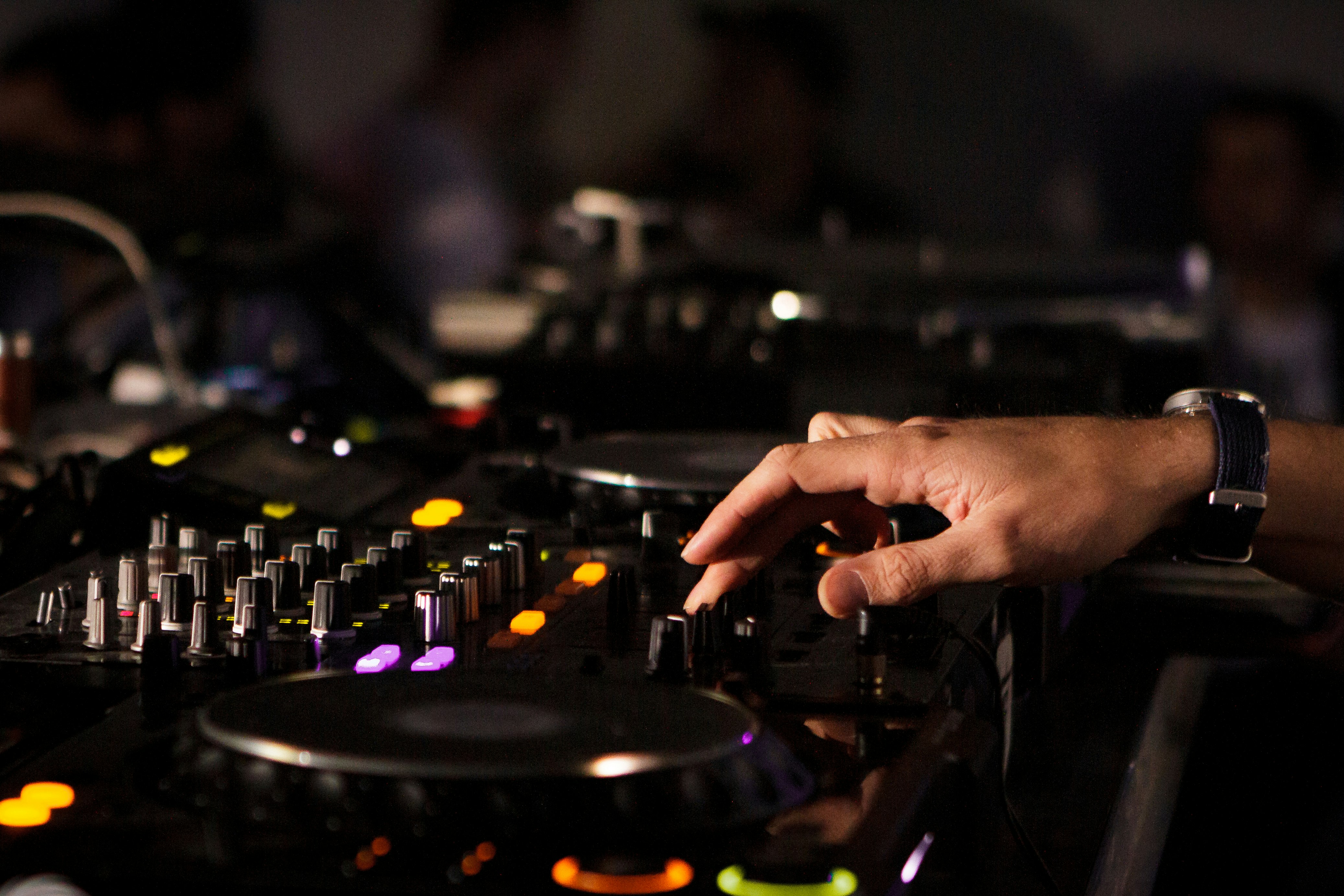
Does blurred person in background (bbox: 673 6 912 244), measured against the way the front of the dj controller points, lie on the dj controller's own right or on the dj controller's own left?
on the dj controller's own left

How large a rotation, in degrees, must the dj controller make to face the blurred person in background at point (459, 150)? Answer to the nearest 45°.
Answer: approximately 90° to its left

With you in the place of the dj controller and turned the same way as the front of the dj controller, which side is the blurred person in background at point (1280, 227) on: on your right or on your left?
on your left

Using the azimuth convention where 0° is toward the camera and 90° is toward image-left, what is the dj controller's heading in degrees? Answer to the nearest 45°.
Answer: approximately 270°
